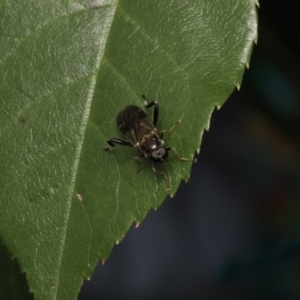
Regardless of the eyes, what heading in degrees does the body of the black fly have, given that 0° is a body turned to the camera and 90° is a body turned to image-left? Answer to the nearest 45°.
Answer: approximately 315°
